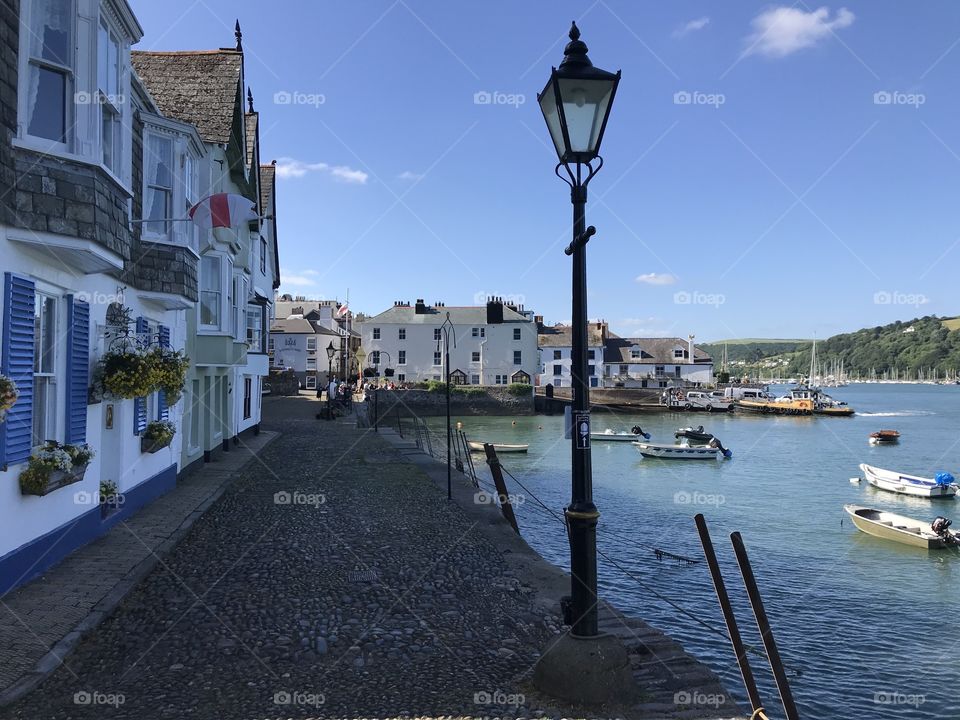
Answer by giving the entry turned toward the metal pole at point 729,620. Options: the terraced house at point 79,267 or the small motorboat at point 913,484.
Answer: the terraced house

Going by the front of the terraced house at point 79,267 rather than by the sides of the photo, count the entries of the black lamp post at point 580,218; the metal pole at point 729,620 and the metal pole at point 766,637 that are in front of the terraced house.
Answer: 3

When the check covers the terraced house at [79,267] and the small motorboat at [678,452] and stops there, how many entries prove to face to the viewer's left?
1

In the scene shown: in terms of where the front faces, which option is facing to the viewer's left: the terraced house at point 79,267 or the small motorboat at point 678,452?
the small motorboat

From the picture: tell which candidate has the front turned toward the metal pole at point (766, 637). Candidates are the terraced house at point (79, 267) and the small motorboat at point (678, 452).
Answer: the terraced house

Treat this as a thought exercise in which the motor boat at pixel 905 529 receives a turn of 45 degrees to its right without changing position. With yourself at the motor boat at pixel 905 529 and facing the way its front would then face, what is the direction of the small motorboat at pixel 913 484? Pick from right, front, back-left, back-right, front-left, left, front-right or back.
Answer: front

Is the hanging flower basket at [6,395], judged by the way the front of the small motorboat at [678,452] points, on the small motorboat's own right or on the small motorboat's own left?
on the small motorboat's own left

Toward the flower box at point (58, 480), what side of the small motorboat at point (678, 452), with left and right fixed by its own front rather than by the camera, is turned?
left

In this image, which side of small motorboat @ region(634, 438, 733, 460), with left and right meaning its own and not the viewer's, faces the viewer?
left

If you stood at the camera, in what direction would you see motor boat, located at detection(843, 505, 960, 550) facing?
facing away from the viewer and to the left of the viewer

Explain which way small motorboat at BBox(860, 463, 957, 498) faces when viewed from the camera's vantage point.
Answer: facing away from the viewer and to the left of the viewer

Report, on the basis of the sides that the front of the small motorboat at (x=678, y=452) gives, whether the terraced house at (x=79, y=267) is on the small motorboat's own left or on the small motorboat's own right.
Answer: on the small motorboat's own left

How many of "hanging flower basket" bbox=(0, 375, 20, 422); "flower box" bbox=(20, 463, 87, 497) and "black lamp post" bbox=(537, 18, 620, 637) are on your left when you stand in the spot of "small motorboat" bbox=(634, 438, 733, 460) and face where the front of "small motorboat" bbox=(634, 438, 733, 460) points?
3

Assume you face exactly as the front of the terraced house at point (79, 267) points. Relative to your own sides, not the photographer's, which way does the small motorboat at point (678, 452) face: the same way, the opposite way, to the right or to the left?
the opposite way

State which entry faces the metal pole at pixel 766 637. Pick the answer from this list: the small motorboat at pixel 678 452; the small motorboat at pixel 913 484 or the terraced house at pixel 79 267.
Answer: the terraced house

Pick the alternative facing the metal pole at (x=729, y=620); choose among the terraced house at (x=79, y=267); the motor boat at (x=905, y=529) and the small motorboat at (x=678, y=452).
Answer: the terraced house
